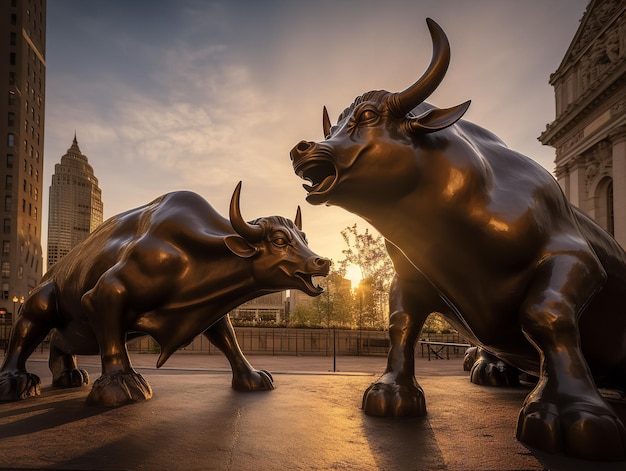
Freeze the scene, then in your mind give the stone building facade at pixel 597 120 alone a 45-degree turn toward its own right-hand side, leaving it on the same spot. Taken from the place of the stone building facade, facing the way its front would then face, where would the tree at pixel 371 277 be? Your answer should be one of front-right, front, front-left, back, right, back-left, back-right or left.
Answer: front

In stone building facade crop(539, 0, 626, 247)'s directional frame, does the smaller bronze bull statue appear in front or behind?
in front

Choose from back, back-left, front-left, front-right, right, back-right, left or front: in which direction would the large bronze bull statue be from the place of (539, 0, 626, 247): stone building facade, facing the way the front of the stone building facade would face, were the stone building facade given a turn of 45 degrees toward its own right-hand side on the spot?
left

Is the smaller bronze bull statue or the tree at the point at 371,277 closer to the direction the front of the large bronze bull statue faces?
the smaller bronze bull statue

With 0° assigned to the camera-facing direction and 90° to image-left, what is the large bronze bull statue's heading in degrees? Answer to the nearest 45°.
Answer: approximately 45°

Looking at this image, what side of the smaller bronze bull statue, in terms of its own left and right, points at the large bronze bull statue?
front

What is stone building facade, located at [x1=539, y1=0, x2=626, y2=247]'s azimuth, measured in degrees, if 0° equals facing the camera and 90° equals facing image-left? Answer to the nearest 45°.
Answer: approximately 45°

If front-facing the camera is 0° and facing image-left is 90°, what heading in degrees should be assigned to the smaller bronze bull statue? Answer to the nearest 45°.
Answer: approximately 315°

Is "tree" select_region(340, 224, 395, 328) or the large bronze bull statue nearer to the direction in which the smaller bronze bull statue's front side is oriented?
the large bronze bull statue
